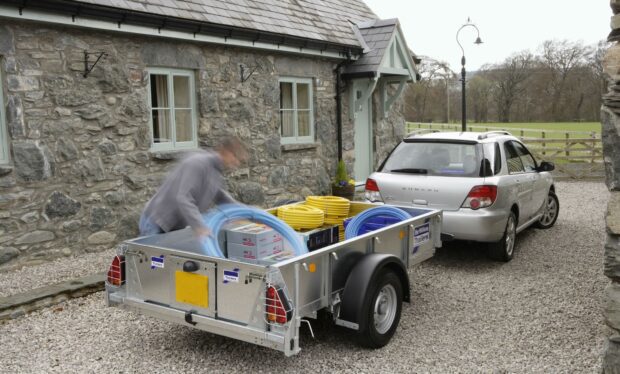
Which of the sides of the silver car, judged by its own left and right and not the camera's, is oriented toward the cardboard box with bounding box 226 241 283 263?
back

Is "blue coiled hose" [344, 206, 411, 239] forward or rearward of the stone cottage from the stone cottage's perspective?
forward

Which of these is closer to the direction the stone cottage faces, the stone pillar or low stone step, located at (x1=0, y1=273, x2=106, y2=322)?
the stone pillar

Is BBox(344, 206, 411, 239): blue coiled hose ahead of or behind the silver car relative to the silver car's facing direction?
behind

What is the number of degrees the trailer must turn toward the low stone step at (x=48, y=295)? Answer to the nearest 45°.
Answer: approximately 90° to its left

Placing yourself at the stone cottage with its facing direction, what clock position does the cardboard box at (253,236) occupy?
The cardboard box is roughly at 1 o'clock from the stone cottage.

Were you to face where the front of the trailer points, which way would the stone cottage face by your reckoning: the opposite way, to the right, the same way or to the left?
to the right

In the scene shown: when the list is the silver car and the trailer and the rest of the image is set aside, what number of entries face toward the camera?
0

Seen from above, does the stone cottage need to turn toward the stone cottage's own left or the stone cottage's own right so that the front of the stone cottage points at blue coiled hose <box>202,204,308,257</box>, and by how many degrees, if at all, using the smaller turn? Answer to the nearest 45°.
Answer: approximately 45° to the stone cottage's own right

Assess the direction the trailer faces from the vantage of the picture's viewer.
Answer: facing away from the viewer and to the right of the viewer

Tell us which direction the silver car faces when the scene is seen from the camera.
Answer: facing away from the viewer and to the right of the viewer

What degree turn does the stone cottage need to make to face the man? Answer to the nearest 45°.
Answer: approximately 45° to its right

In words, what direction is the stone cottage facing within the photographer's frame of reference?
facing the viewer and to the right of the viewer
